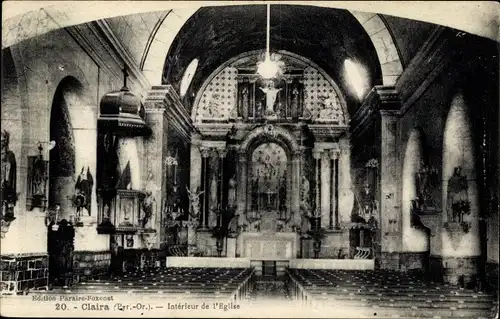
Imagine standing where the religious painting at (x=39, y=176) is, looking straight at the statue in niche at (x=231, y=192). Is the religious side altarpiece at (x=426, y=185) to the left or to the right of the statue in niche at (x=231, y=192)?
right

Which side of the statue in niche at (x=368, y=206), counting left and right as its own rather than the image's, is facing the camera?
front

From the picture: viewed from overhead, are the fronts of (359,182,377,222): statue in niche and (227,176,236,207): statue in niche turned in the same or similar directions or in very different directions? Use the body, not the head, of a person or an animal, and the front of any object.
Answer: same or similar directions

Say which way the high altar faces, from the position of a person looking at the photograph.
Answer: facing the viewer

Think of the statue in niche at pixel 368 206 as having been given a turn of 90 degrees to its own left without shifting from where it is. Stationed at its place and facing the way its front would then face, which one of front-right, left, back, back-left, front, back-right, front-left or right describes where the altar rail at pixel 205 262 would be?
back

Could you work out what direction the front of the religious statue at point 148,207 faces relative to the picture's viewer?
facing the viewer and to the right of the viewer

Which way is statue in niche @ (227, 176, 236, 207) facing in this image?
toward the camera
